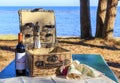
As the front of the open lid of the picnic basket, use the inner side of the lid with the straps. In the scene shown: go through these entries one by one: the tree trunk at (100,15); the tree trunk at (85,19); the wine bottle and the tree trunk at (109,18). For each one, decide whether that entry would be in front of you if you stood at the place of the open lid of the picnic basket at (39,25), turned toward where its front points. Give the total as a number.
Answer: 1

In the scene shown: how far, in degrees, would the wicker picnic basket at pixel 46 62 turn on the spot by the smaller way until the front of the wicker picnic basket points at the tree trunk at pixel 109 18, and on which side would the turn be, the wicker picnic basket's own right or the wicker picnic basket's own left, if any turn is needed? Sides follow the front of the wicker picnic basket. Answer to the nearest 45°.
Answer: approximately 180°

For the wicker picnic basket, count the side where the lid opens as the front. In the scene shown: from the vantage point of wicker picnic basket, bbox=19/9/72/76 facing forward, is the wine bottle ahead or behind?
ahead

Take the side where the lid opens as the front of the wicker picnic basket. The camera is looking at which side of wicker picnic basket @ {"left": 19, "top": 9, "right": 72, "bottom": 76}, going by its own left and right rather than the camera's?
front

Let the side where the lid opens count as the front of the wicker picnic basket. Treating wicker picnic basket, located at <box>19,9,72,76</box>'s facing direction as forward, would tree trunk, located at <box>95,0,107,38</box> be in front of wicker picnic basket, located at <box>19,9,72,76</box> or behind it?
behind

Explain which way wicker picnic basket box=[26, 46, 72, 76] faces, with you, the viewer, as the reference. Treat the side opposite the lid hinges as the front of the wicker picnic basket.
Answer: facing the viewer

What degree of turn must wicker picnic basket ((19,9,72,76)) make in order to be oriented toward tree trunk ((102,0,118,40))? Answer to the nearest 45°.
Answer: approximately 180°

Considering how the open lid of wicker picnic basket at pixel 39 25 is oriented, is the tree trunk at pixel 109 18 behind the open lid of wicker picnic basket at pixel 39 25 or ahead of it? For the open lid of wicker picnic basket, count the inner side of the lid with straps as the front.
behind

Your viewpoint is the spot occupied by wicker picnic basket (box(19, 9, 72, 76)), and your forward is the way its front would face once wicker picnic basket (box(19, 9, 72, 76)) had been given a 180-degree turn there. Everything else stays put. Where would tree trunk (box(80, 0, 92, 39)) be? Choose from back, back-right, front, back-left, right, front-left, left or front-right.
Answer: front

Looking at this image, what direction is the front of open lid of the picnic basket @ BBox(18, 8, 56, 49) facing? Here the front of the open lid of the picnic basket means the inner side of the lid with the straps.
toward the camera
